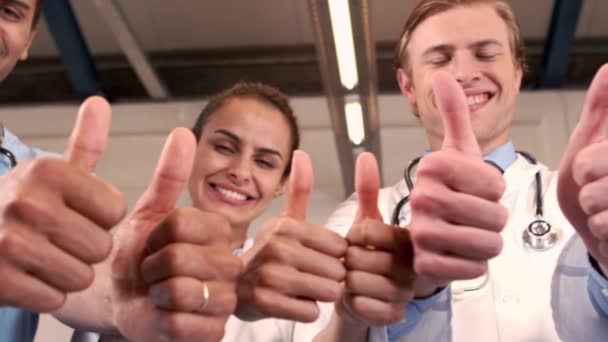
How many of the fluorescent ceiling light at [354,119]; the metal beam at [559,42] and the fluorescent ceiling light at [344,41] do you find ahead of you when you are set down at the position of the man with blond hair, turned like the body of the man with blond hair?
0

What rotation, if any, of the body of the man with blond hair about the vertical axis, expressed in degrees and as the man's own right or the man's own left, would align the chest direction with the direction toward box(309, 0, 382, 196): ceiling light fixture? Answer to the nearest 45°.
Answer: approximately 180°

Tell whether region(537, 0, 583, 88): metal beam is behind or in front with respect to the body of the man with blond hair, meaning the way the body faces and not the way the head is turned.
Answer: behind

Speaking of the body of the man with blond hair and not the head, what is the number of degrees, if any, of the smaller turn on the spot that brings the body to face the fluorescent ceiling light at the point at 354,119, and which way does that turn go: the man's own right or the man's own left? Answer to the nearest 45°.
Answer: approximately 180°

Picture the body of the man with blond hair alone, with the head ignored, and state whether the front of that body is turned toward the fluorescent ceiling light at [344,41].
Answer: no

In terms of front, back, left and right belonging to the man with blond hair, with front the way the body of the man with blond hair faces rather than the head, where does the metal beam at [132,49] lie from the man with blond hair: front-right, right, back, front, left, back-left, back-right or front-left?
back-right

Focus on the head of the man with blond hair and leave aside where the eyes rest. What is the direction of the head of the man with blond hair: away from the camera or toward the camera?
toward the camera

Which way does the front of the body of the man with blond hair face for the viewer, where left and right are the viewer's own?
facing the viewer

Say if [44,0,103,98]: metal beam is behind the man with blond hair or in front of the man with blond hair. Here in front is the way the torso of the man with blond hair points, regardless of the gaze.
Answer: behind
